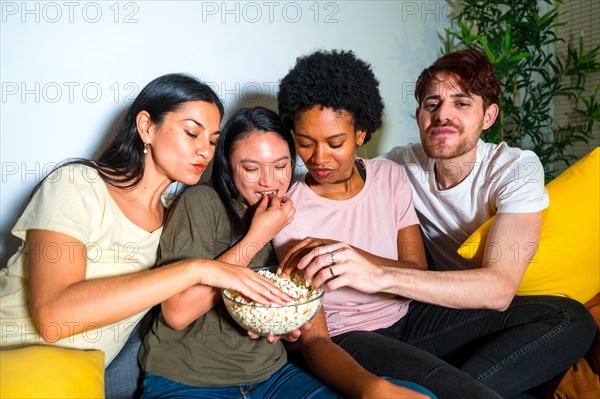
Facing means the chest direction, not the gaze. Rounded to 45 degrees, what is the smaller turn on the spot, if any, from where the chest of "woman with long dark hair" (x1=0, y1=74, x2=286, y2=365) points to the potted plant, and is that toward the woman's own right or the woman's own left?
approximately 90° to the woman's own left

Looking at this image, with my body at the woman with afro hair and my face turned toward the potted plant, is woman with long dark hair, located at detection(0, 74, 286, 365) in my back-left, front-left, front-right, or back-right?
back-left

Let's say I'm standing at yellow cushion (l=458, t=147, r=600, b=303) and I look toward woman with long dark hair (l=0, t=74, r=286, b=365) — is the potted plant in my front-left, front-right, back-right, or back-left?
back-right

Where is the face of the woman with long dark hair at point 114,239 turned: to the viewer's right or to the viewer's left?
to the viewer's right

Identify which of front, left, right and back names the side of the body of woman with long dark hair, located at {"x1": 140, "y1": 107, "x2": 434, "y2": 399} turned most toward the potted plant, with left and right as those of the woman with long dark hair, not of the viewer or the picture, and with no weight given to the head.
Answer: left

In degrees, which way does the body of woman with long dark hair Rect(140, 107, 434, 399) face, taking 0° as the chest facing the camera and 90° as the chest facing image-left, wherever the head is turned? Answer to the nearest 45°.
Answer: approximately 315°

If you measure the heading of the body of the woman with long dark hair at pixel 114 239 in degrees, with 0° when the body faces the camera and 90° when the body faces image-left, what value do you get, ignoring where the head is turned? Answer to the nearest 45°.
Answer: approximately 315°
